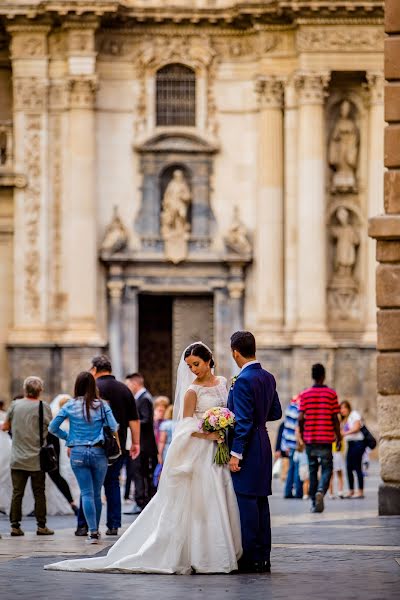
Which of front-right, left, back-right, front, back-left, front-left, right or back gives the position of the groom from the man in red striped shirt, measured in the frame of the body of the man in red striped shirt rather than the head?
back

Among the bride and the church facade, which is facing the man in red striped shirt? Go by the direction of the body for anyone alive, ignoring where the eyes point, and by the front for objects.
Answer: the church facade

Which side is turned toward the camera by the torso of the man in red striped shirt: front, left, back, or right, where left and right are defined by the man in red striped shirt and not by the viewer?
back

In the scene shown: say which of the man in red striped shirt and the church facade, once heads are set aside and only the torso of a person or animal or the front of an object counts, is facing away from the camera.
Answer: the man in red striped shirt

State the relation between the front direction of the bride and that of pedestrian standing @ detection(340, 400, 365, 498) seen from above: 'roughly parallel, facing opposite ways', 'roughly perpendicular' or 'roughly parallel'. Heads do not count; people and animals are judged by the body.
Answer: roughly perpendicular

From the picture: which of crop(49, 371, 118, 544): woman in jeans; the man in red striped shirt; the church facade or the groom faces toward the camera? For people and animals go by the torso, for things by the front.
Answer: the church facade

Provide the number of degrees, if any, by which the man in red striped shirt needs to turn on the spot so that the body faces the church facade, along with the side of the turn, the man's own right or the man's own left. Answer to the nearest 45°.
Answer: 0° — they already face it

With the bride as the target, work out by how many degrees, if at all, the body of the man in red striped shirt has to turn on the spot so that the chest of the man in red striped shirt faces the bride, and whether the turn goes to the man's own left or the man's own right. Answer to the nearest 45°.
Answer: approximately 180°

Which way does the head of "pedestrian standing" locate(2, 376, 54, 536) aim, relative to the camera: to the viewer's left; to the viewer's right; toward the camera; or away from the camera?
away from the camera

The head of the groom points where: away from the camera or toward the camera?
away from the camera

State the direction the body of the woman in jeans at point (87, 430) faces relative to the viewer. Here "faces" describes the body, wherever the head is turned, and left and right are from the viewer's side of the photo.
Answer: facing away from the viewer

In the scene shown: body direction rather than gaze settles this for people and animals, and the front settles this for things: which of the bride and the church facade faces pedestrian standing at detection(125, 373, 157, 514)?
the church facade
